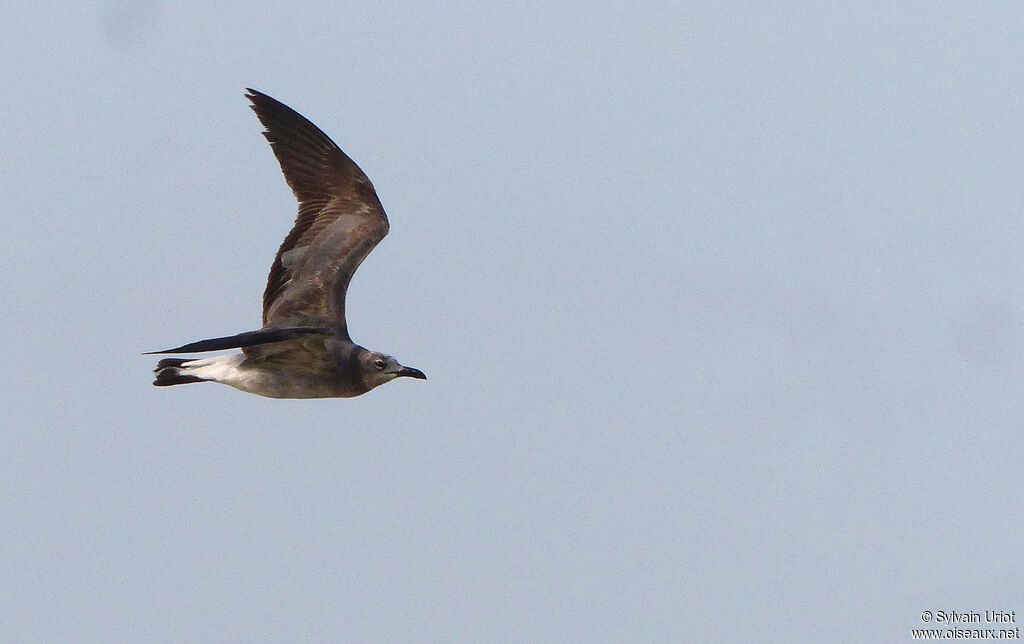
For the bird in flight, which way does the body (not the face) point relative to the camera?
to the viewer's right
